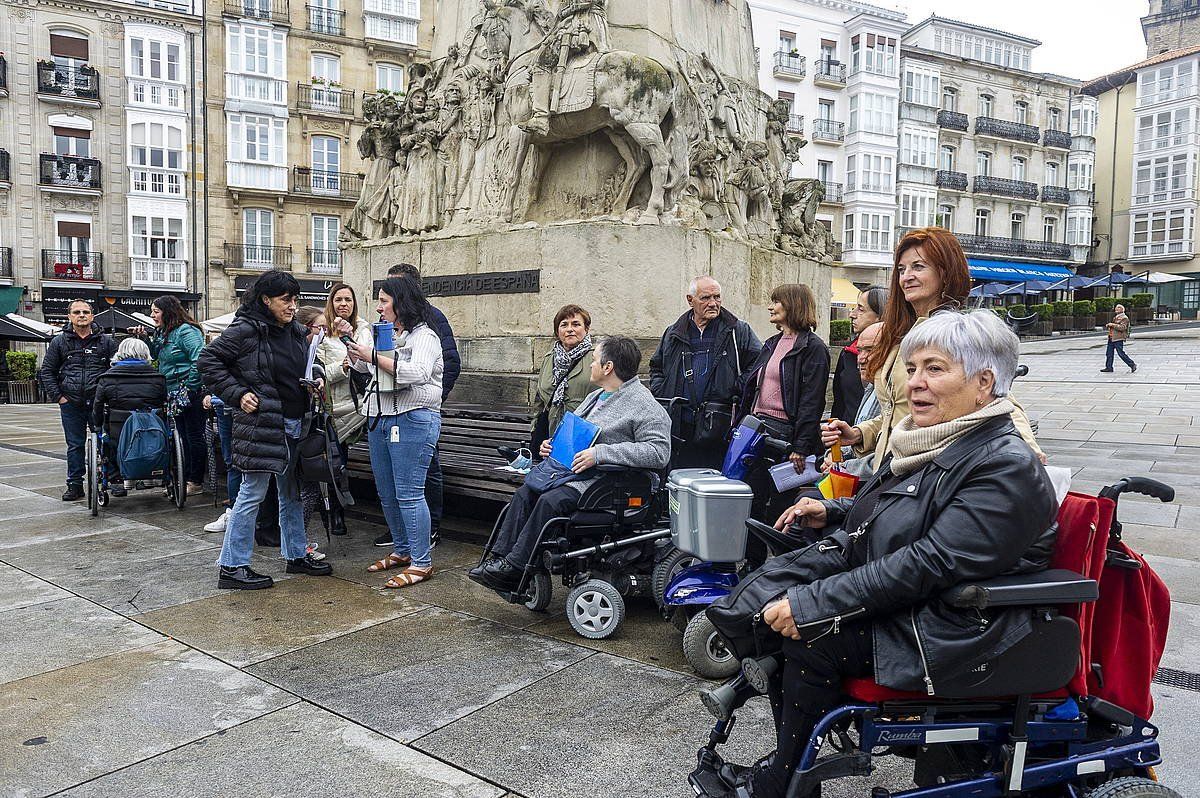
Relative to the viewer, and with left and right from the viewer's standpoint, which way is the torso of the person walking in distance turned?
facing to the left of the viewer

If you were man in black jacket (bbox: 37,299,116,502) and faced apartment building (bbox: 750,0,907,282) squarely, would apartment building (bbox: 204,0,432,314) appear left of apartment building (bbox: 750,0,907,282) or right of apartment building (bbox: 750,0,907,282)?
left

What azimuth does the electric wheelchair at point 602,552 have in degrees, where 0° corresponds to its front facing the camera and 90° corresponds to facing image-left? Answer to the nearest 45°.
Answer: approximately 90°

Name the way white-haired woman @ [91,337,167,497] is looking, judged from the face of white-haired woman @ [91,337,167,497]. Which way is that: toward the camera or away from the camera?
away from the camera

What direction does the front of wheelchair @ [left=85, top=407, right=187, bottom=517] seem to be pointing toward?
away from the camera

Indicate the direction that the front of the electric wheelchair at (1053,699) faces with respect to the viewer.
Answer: facing to the left of the viewer

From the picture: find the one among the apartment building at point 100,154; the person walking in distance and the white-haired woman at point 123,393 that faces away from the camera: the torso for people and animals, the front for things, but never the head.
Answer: the white-haired woman

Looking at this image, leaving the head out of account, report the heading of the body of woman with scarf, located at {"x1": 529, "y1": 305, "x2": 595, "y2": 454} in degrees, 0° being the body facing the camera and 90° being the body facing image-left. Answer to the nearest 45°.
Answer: approximately 0°

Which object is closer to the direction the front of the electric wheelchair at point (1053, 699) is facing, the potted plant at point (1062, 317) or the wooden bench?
the wooden bench
